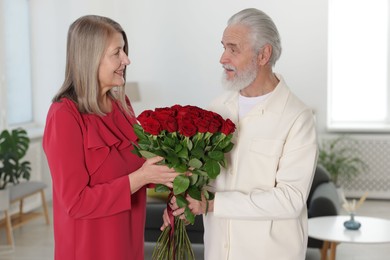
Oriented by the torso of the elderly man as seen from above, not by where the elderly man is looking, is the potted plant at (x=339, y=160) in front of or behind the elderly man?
behind

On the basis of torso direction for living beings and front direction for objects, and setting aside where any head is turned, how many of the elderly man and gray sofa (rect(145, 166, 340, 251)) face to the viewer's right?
0

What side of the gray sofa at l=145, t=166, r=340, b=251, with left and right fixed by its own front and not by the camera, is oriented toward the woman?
front

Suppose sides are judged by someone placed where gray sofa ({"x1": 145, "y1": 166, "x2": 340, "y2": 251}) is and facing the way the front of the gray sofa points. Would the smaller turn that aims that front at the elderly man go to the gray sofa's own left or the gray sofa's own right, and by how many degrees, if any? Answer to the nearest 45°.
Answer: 0° — it already faces them

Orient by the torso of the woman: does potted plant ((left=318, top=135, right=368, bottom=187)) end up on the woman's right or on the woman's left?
on the woman's left

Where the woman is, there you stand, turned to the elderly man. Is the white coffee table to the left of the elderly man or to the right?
left

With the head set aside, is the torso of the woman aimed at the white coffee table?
no

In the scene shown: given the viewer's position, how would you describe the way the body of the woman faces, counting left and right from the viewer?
facing the viewer and to the right of the viewer

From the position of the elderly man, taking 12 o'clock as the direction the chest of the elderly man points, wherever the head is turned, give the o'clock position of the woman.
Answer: The woman is roughly at 1 o'clock from the elderly man.

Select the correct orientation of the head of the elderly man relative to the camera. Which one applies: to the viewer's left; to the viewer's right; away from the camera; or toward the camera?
to the viewer's left

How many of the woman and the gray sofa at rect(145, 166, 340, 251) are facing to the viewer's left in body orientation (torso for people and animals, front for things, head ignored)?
0

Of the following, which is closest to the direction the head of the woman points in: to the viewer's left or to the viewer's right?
to the viewer's right

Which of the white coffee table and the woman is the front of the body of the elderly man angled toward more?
the woman

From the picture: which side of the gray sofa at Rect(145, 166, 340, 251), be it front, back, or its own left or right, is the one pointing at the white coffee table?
left

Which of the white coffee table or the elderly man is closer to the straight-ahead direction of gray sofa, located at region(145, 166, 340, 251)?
the elderly man

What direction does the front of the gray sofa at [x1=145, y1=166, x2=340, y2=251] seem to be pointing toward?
toward the camera
